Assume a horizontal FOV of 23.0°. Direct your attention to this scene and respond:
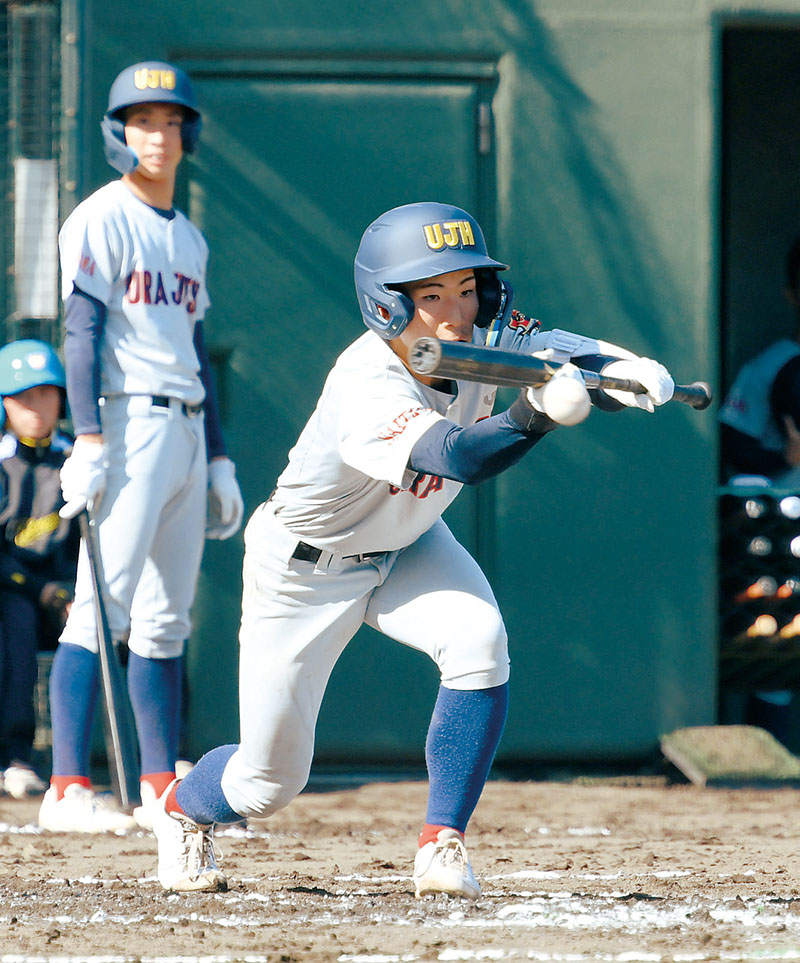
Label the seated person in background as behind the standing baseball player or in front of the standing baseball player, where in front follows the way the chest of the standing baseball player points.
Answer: behind

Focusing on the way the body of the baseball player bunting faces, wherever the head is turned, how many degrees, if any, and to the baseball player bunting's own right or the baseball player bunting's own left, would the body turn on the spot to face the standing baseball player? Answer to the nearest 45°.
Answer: approximately 180°

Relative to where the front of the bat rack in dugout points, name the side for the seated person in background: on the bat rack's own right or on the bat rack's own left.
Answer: on the bat rack's own right

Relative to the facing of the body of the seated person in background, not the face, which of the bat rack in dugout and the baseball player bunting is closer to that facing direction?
the baseball player bunting

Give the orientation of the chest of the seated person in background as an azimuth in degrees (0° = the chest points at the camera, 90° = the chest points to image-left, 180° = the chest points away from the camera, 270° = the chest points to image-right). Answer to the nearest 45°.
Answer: approximately 0°

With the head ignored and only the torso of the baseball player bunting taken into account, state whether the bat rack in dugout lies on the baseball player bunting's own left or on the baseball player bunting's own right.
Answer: on the baseball player bunting's own left

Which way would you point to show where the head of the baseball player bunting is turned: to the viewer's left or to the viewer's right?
to the viewer's right

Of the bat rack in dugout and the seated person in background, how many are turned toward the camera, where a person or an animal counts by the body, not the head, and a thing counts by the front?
2

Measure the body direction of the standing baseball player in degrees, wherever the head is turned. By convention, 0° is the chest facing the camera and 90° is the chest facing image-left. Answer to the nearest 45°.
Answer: approximately 315°
